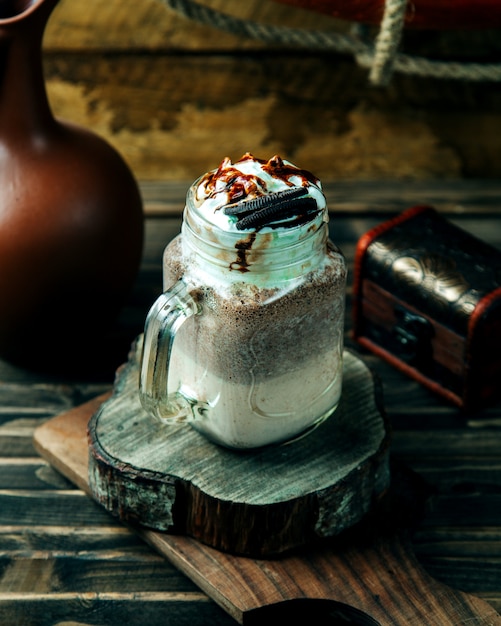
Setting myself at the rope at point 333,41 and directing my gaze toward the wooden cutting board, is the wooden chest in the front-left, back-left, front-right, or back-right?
front-left

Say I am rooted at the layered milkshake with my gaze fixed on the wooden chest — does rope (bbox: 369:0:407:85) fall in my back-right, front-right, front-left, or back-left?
front-left

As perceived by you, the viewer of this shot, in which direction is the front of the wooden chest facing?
facing the viewer and to the left of the viewer
